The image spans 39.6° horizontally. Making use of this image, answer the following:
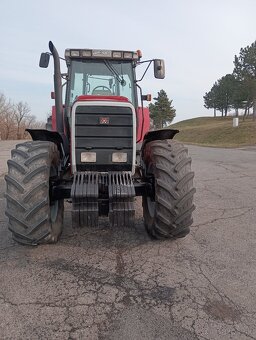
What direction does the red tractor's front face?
toward the camera
